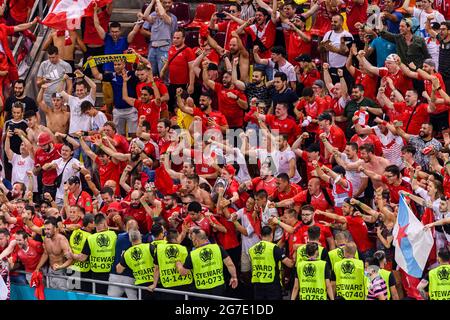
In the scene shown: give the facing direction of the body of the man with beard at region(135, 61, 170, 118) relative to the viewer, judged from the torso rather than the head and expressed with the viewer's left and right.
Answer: facing the viewer and to the left of the viewer

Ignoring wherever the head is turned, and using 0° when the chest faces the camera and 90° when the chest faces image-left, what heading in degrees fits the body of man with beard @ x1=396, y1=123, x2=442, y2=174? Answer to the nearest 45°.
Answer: approximately 45°

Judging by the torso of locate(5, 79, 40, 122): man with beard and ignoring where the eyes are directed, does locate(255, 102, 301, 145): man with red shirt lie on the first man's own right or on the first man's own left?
on the first man's own left

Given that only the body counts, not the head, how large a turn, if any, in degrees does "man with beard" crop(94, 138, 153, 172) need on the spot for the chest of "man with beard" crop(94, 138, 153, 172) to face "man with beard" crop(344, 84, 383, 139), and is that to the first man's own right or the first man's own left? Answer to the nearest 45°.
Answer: approximately 135° to the first man's own left

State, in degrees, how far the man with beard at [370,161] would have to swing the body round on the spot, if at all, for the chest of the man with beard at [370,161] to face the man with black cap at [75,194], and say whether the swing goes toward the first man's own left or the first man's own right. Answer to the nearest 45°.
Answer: approximately 45° to the first man's own right

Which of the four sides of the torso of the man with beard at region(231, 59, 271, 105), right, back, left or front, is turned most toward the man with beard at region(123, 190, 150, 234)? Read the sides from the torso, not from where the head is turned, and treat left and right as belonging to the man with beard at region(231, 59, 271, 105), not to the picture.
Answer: front

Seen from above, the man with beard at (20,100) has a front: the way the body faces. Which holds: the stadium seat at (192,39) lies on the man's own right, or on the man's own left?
on the man's own left

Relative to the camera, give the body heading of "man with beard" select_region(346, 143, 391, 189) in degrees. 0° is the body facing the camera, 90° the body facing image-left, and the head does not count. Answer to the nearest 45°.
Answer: approximately 45°

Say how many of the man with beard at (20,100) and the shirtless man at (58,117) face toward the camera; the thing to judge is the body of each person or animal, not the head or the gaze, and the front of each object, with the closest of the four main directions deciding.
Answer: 2
